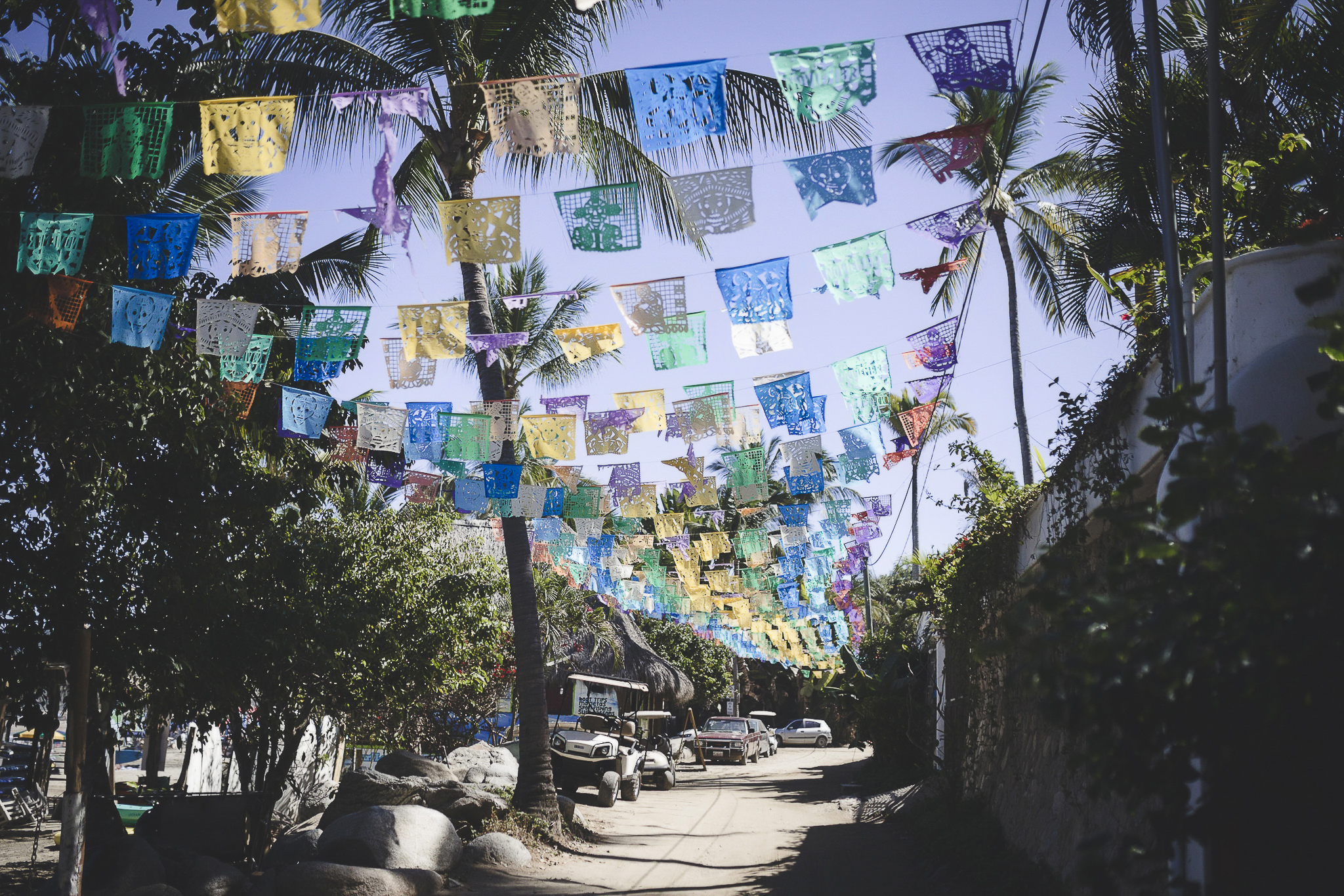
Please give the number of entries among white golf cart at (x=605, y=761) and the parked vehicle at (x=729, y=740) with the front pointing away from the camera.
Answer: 0

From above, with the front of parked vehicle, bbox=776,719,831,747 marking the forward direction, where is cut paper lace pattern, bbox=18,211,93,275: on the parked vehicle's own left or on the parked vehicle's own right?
on the parked vehicle's own left

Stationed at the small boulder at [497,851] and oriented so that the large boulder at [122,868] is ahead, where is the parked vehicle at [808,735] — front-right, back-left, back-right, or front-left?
back-right

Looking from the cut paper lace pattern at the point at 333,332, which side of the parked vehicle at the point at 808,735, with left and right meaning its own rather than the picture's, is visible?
left

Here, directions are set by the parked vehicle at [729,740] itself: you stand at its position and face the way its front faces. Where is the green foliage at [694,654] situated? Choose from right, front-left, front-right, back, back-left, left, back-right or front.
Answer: back-right

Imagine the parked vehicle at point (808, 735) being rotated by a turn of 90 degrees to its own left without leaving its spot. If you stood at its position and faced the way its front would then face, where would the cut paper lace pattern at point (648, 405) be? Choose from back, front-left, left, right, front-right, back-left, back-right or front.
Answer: front

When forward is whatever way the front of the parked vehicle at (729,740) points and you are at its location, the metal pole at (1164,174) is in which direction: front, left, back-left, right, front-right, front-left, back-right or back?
front-left

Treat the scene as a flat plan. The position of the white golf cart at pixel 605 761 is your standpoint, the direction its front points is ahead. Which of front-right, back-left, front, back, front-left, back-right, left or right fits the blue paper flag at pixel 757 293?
front-left

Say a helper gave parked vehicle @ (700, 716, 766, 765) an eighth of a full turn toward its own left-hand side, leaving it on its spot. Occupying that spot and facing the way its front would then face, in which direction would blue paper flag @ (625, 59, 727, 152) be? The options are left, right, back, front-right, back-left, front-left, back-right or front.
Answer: front

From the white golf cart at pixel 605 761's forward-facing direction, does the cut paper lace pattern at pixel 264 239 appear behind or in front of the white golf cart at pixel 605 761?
in front

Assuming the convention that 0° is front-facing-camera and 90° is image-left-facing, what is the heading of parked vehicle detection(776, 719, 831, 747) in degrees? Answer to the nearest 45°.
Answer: approximately 90°
